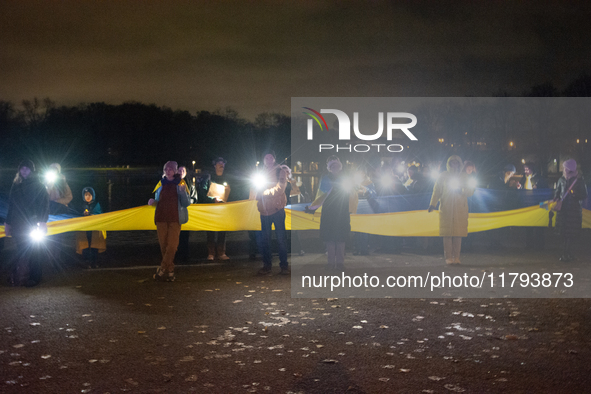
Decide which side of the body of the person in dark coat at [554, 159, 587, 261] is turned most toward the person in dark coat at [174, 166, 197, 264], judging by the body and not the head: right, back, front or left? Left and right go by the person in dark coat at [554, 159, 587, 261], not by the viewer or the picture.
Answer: right

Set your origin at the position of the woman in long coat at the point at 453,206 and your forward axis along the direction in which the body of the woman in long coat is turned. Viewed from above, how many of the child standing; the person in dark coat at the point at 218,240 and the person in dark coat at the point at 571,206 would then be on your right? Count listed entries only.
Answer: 2

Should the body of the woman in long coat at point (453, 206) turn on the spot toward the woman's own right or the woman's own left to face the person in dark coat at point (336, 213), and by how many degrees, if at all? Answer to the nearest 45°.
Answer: approximately 45° to the woman's own right

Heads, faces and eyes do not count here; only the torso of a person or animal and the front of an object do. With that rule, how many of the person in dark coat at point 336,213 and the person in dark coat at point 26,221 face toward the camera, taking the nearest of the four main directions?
2

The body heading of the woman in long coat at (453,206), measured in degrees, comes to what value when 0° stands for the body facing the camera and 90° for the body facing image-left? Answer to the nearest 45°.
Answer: approximately 0°

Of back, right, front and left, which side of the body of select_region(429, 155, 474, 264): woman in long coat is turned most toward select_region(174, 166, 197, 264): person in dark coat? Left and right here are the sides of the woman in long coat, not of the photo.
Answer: right
